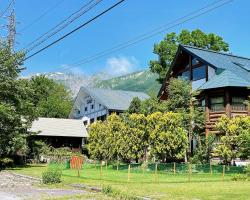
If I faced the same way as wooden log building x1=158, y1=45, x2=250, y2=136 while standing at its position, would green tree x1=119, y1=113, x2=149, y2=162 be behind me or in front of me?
in front

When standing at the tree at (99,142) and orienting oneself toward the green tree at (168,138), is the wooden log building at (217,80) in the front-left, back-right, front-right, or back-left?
front-left

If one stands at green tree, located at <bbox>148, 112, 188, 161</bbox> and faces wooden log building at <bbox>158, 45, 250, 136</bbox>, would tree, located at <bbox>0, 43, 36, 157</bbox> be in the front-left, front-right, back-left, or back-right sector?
back-left

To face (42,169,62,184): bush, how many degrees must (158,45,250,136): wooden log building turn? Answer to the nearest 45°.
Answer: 0° — it already faces it

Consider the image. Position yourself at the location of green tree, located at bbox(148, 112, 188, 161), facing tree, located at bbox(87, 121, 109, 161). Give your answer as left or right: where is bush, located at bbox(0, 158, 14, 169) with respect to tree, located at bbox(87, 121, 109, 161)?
left

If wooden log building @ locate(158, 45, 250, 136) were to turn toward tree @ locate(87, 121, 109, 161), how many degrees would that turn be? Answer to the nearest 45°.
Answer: approximately 45° to its right

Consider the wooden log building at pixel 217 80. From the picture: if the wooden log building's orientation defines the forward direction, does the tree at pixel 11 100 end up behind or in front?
in front

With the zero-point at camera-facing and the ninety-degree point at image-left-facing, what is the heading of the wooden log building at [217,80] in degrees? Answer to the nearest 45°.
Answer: approximately 45°

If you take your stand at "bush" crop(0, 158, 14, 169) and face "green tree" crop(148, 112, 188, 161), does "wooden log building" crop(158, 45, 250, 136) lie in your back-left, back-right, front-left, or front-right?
front-left

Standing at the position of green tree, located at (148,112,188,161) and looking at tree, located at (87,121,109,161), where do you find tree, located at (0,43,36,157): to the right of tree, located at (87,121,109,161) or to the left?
left
